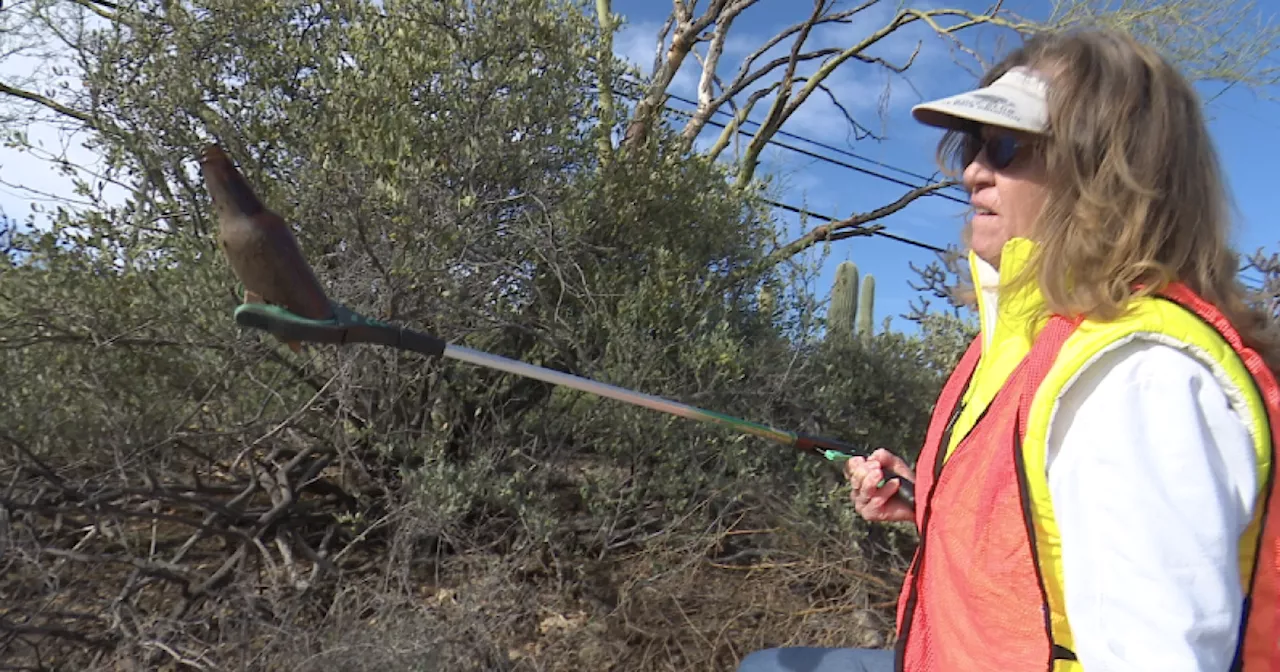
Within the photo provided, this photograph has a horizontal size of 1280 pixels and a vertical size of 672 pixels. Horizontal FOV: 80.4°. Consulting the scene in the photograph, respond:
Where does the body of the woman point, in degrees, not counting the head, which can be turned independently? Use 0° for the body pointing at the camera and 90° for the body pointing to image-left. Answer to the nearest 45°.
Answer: approximately 90°

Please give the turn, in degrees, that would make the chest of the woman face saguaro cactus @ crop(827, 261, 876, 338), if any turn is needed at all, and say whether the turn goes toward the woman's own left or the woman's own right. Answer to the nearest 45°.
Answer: approximately 90° to the woman's own right

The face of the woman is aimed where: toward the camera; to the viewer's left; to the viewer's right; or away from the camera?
to the viewer's left

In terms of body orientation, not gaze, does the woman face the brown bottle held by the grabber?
yes

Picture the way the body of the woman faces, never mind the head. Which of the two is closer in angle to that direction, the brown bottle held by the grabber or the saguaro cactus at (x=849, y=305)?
the brown bottle held by the grabber
